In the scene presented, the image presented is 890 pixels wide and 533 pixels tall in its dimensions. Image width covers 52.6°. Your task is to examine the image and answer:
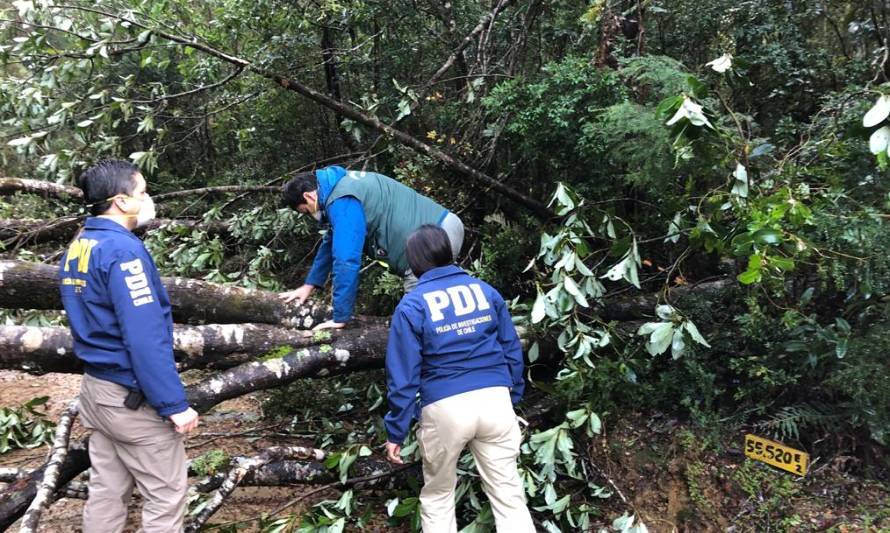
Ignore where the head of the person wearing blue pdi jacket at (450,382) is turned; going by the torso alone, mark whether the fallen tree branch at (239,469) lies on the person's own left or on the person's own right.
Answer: on the person's own left

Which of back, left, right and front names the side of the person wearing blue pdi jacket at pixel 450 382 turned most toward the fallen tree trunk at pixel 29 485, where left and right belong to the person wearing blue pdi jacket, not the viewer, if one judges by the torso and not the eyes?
left

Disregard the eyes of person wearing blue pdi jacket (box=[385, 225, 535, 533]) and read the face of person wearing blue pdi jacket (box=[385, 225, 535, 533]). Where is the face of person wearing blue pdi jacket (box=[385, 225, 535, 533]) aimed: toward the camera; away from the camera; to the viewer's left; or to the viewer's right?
away from the camera

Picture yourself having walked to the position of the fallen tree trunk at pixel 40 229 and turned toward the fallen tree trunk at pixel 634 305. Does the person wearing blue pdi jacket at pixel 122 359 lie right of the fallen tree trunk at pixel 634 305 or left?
right

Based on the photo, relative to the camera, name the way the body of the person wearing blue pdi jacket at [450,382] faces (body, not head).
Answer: away from the camera

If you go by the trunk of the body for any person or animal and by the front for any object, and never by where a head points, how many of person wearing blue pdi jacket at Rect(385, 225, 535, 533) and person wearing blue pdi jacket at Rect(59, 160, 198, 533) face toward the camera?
0

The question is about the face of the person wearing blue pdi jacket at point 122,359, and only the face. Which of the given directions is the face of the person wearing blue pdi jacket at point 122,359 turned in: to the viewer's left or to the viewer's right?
to the viewer's right

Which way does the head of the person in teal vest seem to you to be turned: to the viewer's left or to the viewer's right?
to the viewer's left

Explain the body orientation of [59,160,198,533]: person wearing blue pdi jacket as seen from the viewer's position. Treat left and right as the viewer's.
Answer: facing away from the viewer and to the right of the viewer

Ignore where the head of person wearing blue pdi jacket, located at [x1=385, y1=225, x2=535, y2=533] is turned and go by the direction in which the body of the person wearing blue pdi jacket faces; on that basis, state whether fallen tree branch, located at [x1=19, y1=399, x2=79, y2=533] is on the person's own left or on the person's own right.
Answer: on the person's own left

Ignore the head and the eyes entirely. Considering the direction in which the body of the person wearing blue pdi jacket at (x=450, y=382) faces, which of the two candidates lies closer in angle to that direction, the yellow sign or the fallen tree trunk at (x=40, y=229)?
the fallen tree trunk
